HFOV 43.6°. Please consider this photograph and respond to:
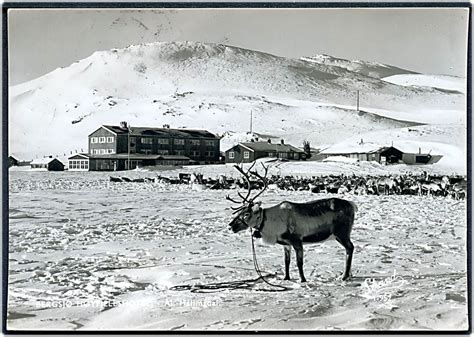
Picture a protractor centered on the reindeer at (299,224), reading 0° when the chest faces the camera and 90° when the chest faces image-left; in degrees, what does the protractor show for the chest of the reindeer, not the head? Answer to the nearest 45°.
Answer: approximately 90°

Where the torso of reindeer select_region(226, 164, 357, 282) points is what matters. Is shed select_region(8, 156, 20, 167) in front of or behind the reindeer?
in front

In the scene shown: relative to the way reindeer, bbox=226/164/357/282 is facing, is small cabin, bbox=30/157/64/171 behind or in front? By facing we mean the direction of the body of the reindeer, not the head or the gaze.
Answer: in front
